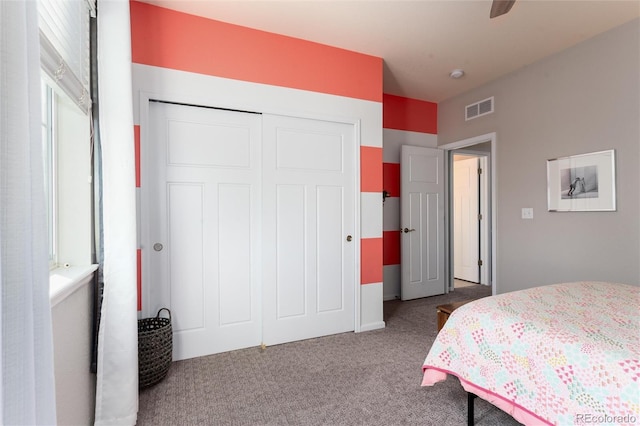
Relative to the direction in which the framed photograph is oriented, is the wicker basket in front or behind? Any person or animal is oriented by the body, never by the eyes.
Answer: in front

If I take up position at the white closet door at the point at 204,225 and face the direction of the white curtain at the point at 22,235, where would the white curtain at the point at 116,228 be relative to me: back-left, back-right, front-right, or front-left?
front-right

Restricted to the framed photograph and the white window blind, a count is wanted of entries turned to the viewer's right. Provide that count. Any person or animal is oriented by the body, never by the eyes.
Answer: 1

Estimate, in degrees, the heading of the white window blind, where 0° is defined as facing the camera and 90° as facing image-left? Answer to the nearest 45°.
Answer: approximately 270°

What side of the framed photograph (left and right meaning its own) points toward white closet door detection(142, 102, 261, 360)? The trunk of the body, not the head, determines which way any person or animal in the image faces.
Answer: front

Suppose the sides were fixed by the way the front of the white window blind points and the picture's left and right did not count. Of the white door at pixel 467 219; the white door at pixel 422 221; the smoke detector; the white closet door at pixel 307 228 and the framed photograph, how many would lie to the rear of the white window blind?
0

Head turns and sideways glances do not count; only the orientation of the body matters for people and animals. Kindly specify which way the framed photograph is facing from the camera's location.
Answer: facing the viewer and to the left of the viewer

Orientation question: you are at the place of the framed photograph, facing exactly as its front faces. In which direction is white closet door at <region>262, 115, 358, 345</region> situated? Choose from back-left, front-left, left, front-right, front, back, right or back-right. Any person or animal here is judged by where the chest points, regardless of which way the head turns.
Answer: front

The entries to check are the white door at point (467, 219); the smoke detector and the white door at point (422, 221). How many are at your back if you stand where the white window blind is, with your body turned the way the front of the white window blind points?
0

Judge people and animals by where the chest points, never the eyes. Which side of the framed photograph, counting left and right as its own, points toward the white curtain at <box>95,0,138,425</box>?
front

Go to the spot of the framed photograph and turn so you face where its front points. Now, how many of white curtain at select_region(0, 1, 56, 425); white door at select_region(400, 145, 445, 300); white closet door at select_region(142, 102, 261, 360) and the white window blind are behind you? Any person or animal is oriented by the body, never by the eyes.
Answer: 0

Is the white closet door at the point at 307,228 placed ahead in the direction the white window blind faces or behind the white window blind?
ahead
